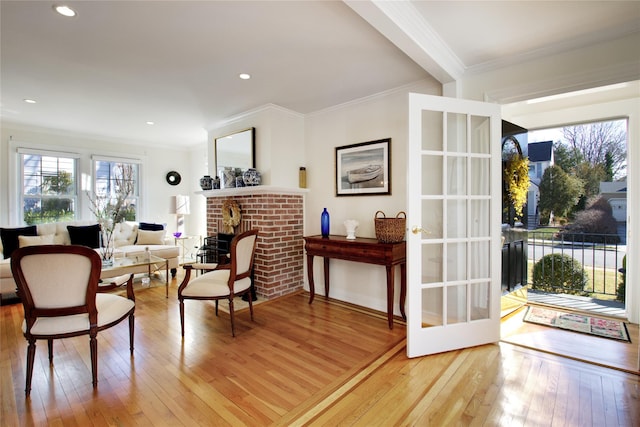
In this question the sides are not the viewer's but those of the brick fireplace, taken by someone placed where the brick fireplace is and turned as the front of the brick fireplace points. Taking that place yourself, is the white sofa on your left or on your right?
on your right

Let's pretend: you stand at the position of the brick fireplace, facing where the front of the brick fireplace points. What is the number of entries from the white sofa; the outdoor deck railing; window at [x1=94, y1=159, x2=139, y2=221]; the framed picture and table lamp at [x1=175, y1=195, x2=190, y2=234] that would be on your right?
3

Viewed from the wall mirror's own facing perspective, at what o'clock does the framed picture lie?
The framed picture is roughly at 9 o'clock from the wall mirror.

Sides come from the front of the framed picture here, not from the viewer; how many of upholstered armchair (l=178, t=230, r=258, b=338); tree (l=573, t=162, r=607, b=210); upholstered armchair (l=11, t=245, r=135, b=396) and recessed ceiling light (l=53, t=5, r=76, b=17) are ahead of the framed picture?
3

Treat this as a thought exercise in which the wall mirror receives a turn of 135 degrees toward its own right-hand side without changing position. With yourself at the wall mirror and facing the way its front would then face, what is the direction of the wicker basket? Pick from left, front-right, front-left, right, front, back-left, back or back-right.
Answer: back-right

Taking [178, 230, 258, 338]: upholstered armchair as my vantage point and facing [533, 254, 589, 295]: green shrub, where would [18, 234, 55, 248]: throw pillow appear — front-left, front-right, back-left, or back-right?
back-left

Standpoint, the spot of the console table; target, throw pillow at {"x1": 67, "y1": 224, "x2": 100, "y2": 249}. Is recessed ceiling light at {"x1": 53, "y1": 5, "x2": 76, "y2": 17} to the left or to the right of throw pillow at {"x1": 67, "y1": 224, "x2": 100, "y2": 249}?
left

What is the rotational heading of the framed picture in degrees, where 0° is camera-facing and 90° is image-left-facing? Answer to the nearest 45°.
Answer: approximately 45°
